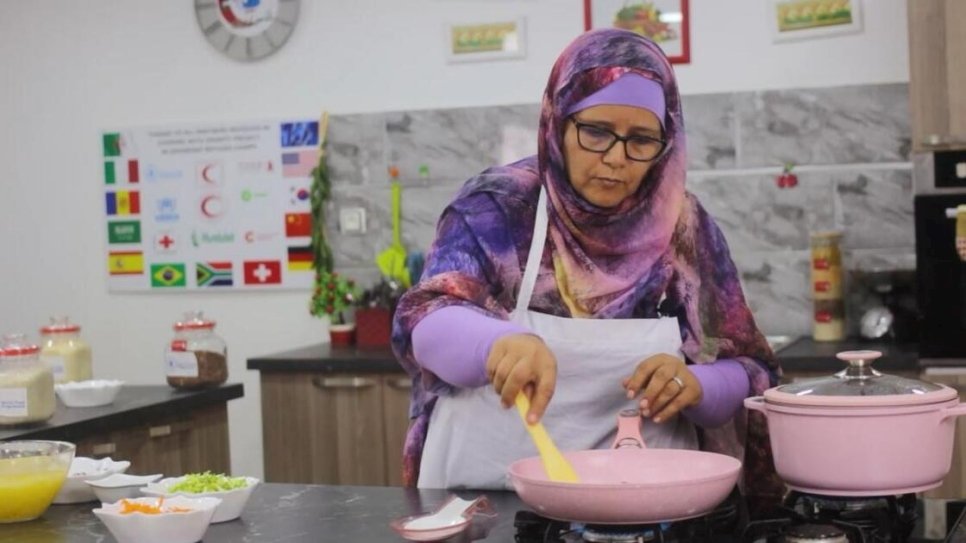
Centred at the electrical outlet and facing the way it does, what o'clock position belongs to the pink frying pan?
The pink frying pan is roughly at 12 o'clock from the electrical outlet.

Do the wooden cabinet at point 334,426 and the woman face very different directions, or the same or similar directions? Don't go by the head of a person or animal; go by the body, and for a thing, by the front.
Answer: same or similar directions

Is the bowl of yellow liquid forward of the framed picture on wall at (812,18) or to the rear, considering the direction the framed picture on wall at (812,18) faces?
forward

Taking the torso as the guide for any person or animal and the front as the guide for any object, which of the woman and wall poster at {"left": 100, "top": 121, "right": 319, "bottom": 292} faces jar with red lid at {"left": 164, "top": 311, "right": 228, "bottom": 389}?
the wall poster

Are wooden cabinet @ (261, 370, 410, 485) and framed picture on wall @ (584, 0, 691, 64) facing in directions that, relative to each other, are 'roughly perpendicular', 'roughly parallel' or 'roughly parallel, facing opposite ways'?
roughly parallel

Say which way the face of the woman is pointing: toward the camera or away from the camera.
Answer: toward the camera

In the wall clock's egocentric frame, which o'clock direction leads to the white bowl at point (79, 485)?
The white bowl is roughly at 12 o'clock from the wall clock.

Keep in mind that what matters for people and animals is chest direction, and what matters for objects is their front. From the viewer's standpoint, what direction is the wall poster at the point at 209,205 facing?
toward the camera

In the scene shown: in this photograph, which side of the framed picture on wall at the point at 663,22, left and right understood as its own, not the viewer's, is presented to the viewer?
front

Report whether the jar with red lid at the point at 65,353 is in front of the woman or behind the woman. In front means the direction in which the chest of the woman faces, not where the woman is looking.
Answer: behind

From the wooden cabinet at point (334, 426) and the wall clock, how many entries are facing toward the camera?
2

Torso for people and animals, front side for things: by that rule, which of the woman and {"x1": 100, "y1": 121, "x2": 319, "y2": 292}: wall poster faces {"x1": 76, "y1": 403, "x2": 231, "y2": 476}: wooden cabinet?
the wall poster

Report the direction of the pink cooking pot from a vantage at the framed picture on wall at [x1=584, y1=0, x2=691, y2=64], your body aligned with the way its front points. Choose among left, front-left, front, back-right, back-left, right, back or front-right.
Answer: front
